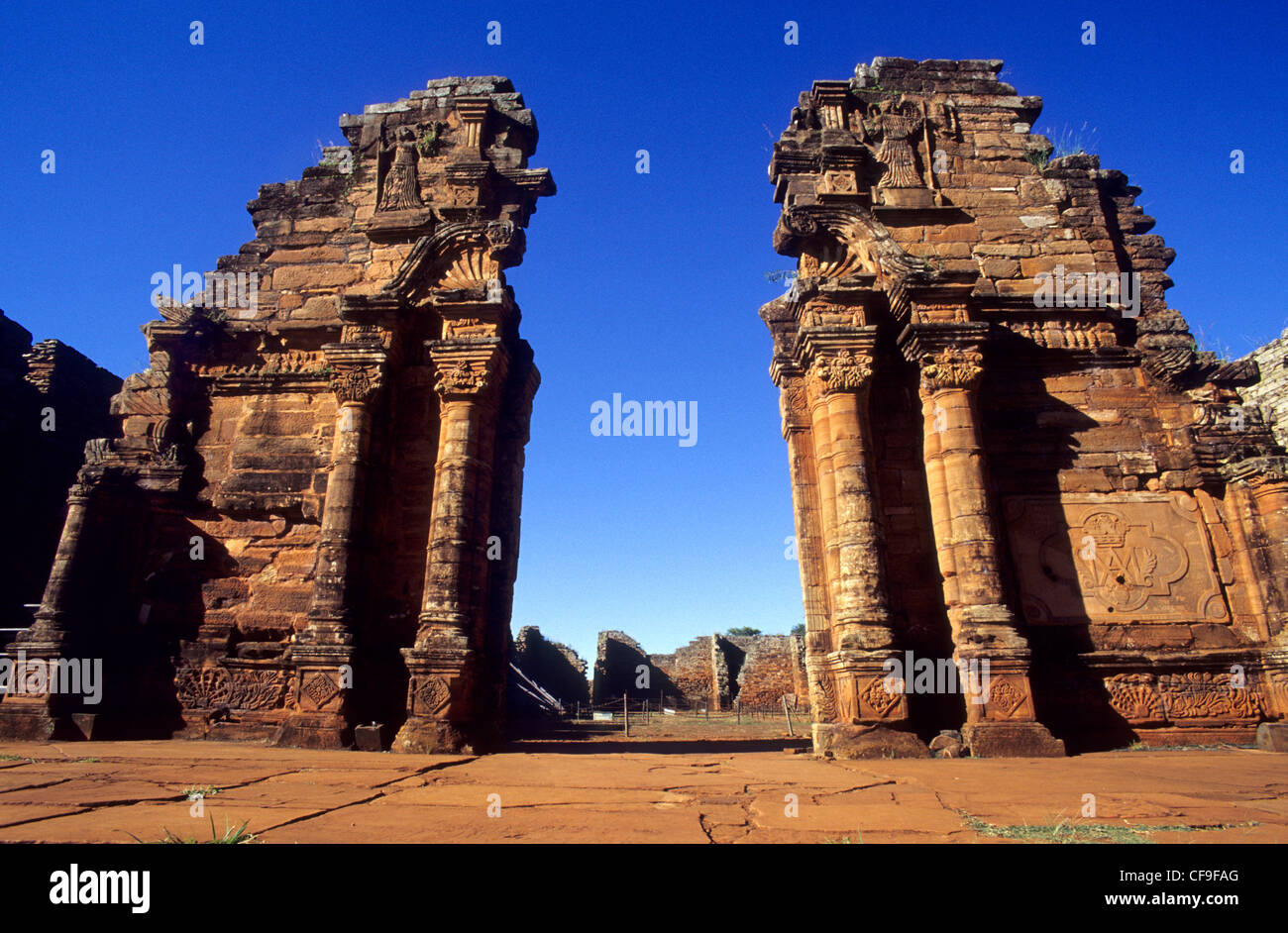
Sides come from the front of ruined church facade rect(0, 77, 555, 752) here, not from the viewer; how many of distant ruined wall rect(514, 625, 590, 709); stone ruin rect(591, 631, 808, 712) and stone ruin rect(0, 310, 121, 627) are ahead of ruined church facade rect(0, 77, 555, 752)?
0

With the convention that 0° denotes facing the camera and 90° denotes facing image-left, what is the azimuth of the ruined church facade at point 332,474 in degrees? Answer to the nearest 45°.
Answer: approximately 0°

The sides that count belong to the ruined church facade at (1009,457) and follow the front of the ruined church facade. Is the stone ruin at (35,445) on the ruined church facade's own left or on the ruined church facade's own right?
on the ruined church facade's own right

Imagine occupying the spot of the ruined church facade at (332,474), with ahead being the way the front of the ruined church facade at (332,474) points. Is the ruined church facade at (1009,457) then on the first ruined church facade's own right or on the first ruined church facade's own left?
on the first ruined church facade's own left

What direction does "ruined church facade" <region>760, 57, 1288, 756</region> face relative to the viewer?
toward the camera

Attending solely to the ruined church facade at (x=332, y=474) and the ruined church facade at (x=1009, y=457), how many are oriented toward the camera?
2

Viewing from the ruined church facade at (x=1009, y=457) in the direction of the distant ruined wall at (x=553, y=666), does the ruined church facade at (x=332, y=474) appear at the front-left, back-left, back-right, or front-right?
front-left

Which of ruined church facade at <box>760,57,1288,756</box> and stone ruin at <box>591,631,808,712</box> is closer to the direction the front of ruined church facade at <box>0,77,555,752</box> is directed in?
the ruined church facade

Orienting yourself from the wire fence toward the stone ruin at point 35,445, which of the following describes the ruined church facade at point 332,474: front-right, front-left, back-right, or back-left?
front-left

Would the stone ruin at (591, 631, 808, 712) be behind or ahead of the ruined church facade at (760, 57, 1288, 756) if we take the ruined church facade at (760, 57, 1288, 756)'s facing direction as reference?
behind
